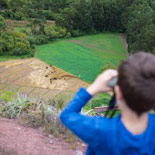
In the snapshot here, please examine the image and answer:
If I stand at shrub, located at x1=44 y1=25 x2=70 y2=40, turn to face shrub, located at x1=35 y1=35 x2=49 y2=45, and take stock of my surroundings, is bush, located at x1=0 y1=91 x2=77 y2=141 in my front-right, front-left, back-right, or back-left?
front-left

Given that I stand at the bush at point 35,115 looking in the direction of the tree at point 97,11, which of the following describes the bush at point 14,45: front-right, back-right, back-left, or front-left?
front-left

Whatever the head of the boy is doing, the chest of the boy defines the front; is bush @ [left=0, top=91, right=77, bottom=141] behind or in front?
in front

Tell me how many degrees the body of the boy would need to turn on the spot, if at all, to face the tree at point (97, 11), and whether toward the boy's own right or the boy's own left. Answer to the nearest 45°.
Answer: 0° — they already face it

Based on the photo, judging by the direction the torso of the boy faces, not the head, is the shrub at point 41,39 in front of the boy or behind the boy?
in front

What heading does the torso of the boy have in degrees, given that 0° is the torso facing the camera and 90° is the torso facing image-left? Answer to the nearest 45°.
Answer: approximately 180°

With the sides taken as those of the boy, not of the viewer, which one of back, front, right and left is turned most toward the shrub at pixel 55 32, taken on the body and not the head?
front
